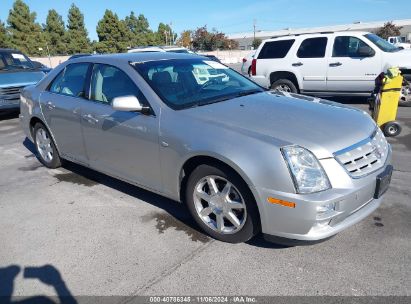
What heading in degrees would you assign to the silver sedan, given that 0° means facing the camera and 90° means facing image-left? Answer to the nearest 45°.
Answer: approximately 315°

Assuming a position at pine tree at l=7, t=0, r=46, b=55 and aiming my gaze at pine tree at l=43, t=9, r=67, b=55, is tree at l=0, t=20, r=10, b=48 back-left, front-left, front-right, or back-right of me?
back-left

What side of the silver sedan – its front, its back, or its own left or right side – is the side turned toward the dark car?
back

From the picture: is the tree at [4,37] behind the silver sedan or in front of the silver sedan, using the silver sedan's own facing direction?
behind

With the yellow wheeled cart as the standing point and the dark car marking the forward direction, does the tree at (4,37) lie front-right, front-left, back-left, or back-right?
front-right

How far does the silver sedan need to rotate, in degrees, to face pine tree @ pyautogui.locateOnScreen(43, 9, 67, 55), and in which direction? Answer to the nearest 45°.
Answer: approximately 180°

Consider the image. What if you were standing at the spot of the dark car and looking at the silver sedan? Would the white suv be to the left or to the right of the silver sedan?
left

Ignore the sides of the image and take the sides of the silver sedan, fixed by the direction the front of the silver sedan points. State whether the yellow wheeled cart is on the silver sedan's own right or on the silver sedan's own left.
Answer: on the silver sedan's own left

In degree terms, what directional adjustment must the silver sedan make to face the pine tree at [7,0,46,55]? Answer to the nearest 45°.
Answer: approximately 180°

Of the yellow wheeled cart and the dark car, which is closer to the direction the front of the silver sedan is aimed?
the yellow wheeled cart
